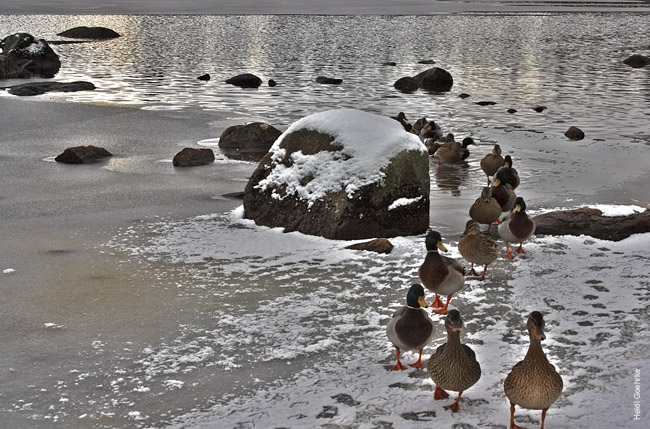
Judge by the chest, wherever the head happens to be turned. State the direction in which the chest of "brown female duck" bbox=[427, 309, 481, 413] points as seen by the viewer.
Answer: toward the camera

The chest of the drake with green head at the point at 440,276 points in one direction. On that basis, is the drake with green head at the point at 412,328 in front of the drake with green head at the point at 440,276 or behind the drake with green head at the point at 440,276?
in front

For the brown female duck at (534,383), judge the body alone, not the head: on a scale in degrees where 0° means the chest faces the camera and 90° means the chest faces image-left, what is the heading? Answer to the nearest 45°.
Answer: approximately 0°

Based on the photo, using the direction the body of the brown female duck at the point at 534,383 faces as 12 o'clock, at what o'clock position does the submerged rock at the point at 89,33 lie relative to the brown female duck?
The submerged rock is roughly at 5 o'clock from the brown female duck.

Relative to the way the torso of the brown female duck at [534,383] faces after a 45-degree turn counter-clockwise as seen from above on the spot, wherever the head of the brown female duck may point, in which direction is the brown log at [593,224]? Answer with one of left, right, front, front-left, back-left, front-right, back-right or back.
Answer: back-left

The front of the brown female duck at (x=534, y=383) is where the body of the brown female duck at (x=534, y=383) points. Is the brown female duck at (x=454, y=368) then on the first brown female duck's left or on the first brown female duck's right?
on the first brown female duck's right

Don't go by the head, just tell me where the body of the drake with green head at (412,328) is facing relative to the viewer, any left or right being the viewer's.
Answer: facing the viewer

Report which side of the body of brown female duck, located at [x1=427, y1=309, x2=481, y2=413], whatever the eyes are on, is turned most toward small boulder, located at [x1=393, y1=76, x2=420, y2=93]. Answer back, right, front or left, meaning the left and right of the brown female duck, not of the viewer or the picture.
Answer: back
